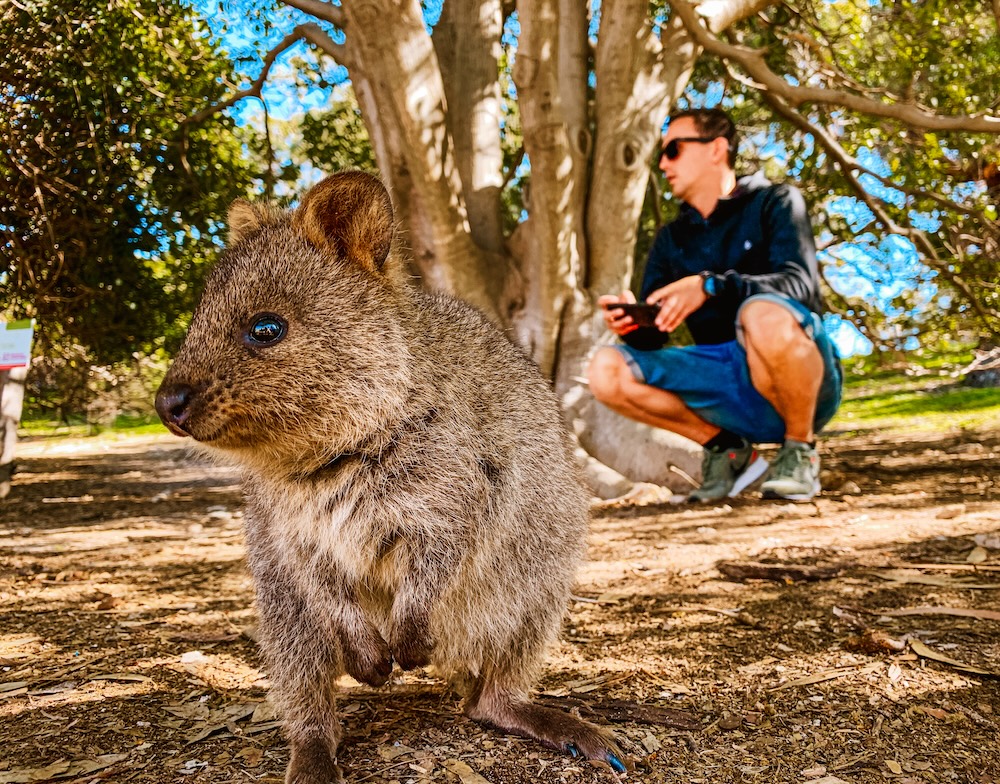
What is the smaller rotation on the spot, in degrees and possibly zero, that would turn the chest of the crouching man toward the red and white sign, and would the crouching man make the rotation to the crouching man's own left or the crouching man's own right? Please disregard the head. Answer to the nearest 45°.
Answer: approximately 45° to the crouching man's own right

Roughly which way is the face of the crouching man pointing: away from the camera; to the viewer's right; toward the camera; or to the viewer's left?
to the viewer's left

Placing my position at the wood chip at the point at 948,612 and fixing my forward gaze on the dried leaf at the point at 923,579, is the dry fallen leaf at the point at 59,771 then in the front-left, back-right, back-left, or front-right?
back-left

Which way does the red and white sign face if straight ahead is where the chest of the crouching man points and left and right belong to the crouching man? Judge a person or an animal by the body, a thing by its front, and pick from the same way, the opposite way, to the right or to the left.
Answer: to the left

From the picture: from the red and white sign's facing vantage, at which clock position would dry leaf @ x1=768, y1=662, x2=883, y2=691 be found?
The dry leaf is roughly at 11 o'clock from the red and white sign.

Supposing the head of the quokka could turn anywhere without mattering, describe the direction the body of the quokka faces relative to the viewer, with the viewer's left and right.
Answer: facing the viewer and to the left of the viewer

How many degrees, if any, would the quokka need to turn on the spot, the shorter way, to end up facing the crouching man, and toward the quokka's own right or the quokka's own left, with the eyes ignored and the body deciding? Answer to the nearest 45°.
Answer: approximately 180°

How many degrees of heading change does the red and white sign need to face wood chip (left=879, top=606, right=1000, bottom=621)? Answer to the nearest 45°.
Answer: approximately 45° to its left

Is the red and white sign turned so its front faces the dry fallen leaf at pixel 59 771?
yes

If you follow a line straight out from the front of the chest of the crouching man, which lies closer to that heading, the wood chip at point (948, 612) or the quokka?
the quokka

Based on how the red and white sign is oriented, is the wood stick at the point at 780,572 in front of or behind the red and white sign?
in front

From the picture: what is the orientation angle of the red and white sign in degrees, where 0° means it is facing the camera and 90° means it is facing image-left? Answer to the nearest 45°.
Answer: approximately 0°
